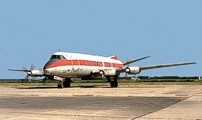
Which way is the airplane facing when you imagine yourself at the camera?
facing the viewer and to the left of the viewer
